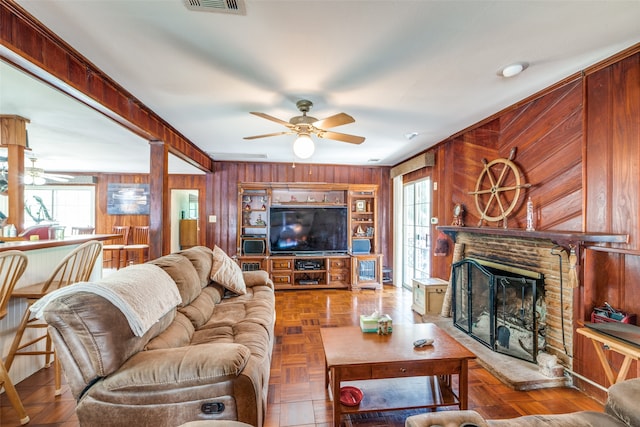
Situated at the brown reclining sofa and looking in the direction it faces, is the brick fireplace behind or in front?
in front

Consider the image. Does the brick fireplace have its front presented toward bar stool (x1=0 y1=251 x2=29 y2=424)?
yes

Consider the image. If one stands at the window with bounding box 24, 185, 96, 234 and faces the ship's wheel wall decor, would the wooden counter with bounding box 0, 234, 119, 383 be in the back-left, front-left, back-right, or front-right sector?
front-right

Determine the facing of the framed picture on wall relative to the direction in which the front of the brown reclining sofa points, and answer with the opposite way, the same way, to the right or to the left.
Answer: to the right

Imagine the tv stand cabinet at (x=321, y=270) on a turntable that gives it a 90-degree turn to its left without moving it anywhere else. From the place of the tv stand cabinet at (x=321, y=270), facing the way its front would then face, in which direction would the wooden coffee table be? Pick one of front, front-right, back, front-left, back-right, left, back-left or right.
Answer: right

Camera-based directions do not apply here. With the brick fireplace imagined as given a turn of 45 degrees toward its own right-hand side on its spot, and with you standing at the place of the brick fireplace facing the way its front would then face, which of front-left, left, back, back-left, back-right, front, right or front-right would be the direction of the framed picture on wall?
front

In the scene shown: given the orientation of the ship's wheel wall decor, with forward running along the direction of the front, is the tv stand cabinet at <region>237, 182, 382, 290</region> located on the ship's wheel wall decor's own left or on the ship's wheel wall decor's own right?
on the ship's wheel wall decor's own right

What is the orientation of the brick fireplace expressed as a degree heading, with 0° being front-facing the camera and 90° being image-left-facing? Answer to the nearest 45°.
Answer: approximately 45°

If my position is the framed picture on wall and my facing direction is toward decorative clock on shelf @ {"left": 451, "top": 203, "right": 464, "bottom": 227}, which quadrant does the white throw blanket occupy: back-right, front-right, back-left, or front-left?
front-right

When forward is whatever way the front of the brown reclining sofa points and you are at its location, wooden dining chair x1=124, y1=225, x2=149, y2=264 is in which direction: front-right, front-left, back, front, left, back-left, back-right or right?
left

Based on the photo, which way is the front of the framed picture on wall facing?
toward the camera

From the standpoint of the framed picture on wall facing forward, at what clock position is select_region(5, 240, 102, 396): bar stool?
The bar stool is roughly at 12 o'clock from the framed picture on wall.

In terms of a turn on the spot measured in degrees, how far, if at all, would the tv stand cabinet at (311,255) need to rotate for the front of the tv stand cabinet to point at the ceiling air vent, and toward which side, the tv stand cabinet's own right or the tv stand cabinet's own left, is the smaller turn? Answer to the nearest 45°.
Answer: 0° — it already faces it

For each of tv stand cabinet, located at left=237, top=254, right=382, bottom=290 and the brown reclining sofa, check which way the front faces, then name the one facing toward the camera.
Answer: the tv stand cabinet

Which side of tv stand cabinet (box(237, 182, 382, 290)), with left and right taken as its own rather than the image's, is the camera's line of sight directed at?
front

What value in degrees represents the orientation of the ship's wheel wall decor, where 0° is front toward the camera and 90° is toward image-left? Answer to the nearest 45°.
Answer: approximately 45°

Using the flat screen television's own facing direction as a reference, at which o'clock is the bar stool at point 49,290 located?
The bar stool is roughly at 1 o'clock from the flat screen television.

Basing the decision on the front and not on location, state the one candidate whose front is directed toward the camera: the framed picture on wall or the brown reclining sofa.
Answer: the framed picture on wall

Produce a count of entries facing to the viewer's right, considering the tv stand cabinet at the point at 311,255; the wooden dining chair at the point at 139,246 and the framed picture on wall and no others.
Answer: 0
